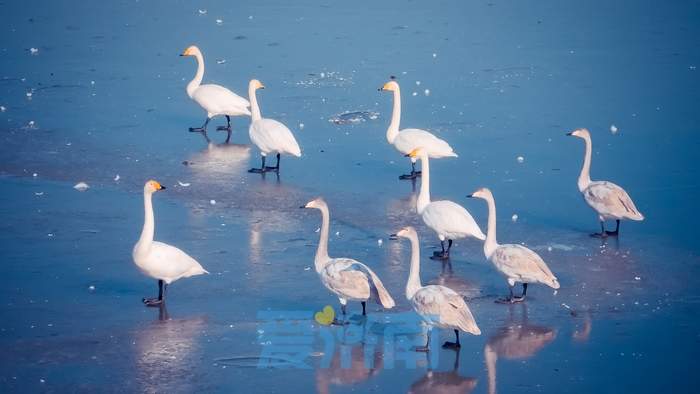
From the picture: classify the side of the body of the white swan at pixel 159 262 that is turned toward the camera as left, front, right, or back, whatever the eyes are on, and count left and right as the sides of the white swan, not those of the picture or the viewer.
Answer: left

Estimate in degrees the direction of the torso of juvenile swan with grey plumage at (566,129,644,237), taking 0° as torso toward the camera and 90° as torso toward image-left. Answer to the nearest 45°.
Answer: approximately 90°

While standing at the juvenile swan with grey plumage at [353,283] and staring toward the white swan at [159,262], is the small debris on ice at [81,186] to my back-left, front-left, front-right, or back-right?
front-right

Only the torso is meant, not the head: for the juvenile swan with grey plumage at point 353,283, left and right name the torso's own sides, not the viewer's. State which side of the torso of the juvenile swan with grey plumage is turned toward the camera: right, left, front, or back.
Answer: left

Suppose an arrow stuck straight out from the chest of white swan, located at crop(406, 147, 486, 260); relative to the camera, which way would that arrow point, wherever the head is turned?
to the viewer's left

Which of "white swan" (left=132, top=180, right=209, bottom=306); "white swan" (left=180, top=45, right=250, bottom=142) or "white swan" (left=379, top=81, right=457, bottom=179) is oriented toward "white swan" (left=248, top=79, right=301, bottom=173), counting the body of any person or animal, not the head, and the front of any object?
"white swan" (left=379, top=81, right=457, bottom=179)

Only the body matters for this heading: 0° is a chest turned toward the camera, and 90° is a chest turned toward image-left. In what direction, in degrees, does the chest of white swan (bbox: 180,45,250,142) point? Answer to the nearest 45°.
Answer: approximately 90°

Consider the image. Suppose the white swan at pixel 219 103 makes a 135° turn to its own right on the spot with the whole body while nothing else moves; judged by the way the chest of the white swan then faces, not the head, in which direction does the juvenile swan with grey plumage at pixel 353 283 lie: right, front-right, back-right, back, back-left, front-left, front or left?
back-right

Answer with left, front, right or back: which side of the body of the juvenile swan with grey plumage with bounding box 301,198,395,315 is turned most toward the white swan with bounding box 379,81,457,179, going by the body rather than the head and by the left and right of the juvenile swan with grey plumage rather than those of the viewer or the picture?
right

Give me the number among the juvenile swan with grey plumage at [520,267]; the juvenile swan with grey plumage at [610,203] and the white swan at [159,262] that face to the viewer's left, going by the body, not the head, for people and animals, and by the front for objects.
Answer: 3

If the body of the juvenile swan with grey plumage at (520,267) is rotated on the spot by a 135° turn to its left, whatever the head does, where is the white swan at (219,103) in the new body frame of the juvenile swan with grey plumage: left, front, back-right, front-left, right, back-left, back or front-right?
back

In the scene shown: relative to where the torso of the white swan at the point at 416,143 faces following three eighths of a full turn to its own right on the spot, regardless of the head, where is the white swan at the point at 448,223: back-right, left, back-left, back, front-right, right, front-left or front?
back-right

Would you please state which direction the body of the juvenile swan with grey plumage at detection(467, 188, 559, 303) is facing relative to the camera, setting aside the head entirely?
to the viewer's left
